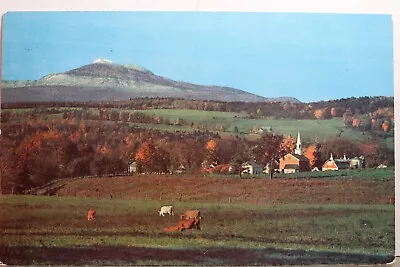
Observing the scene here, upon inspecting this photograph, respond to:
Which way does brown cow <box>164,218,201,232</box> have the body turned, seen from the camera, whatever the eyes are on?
to the viewer's left
